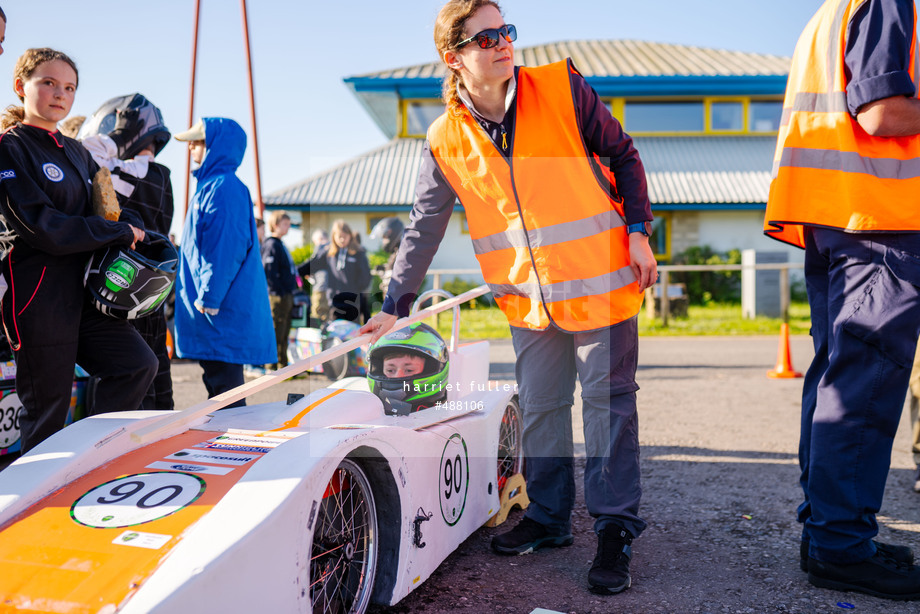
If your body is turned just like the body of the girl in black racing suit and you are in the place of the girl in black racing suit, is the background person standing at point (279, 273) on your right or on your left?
on your left

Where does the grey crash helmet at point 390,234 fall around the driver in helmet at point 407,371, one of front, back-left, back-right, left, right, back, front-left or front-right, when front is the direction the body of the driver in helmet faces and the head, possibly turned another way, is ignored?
back-right

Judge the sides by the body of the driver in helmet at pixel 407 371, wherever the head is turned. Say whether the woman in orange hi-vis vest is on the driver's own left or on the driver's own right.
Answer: on the driver's own left

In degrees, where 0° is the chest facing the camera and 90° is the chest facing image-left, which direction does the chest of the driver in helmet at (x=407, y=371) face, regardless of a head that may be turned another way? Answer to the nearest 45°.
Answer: approximately 45°

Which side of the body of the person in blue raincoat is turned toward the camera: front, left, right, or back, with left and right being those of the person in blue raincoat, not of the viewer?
left

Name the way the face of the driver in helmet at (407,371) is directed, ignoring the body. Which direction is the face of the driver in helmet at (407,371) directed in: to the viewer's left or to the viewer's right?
to the viewer's left

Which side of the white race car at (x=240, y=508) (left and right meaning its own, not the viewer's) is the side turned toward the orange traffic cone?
back

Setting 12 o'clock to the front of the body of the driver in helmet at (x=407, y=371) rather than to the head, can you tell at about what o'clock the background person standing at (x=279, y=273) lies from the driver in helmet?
The background person standing is roughly at 4 o'clock from the driver in helmet.
